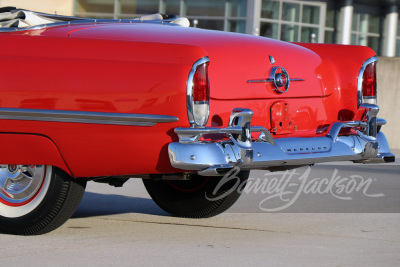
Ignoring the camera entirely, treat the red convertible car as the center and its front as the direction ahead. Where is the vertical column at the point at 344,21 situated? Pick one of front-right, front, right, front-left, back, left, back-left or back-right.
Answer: front-right

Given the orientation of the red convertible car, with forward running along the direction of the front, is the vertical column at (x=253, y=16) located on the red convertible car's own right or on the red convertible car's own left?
on the red convertible car's own right

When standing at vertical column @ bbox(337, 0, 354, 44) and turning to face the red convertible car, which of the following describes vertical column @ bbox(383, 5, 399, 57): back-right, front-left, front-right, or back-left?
back-left

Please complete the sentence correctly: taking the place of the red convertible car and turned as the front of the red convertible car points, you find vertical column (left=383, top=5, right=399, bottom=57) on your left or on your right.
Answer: on your right

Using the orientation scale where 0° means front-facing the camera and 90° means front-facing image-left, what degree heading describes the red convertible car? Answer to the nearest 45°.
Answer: approximately 135°
